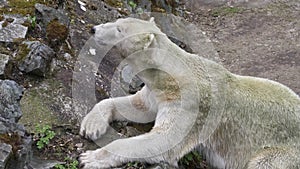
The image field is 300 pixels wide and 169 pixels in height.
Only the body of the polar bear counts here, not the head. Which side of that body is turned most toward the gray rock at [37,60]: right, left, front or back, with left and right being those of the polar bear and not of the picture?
front

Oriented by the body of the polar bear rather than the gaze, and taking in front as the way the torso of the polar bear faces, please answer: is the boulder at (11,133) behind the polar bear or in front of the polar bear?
in front

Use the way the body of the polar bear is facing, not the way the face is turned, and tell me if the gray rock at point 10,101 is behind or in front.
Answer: in front

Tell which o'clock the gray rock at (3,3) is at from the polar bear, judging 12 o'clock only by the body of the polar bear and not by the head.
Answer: The gray rock is roughly at 1 o'clock from the polar bear.

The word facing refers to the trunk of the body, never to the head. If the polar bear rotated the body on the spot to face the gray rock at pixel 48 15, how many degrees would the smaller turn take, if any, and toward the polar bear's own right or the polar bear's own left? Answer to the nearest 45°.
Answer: approximately 45° to the polar bear's own right

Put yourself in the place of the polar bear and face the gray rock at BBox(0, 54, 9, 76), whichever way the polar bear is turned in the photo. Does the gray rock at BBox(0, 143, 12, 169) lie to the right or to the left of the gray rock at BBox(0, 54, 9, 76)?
left

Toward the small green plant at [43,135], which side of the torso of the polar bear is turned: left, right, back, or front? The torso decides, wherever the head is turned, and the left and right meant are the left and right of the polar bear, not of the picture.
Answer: front

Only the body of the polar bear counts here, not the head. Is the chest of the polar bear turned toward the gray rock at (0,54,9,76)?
yes

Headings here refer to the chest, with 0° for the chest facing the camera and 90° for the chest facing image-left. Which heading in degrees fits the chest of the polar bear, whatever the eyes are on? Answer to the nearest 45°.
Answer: approximately 90°
